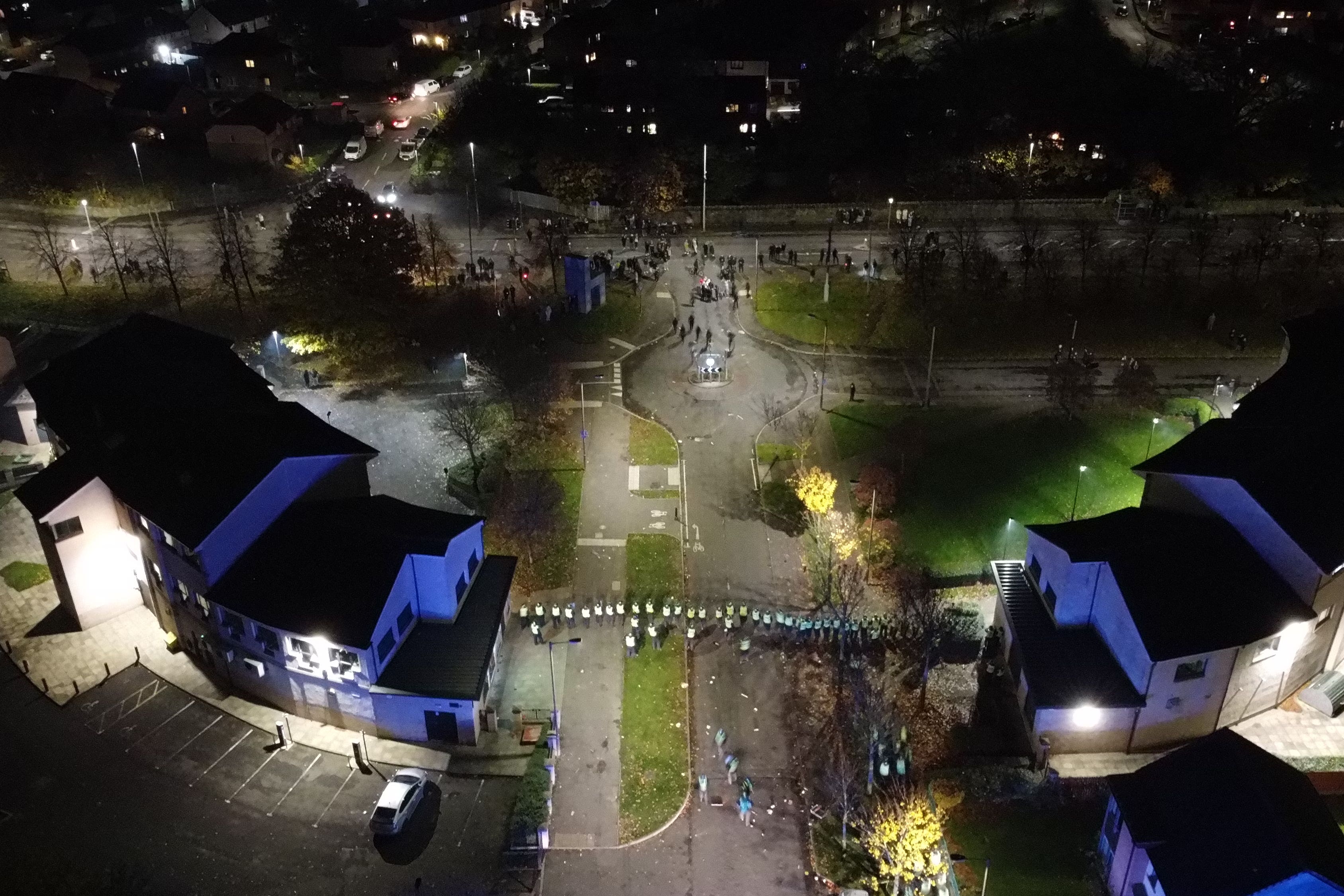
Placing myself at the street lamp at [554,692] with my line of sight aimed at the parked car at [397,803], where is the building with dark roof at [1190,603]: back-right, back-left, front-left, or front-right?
back-left

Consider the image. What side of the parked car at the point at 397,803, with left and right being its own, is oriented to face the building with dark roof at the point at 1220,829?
right

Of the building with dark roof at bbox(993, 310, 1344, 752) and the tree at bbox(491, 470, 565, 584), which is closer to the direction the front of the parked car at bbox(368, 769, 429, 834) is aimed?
the tree

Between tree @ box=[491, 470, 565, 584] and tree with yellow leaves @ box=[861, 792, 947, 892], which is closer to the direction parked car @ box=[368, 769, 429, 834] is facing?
the tree

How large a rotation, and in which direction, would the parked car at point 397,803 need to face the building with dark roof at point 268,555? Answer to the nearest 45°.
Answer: approximately 45° to its left

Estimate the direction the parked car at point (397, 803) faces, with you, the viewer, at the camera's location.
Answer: facing away from the viewer and to the right of the viewer

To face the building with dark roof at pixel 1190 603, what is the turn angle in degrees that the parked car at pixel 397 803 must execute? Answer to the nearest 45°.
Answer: approximately 45° to its right

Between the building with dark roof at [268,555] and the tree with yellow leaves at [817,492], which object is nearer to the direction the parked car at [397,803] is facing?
the tree with yellow leaves

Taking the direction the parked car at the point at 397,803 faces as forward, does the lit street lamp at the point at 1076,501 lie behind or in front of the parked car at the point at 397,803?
in front

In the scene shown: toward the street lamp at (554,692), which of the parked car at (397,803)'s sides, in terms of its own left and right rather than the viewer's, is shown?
front
